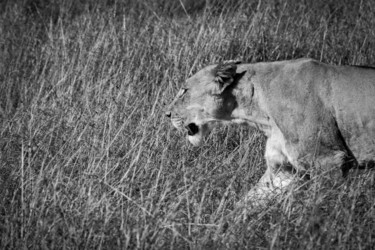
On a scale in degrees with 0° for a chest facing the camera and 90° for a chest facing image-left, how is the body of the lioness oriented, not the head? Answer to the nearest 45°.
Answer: approximately 90°
